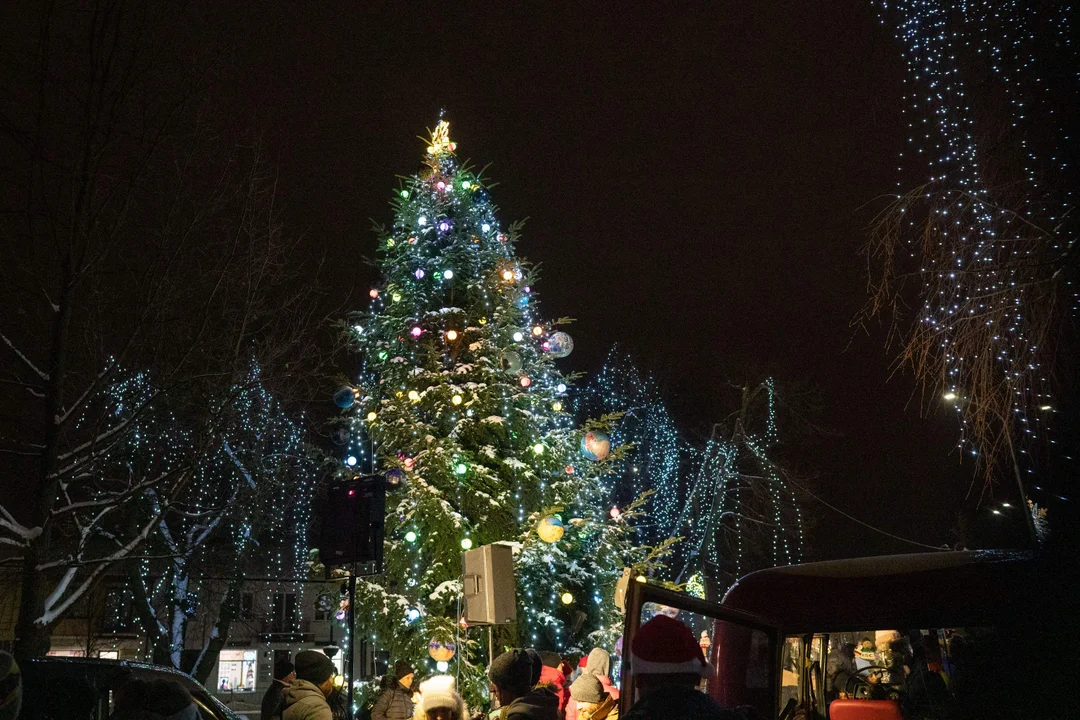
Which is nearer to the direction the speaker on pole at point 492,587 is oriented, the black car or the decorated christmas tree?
the black car

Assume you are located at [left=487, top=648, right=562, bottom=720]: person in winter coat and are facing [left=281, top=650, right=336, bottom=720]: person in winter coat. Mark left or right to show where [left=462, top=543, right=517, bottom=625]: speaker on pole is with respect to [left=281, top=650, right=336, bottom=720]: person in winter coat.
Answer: right

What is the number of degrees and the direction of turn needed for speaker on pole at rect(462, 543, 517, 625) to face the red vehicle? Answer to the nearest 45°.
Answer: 0° — it already faces it

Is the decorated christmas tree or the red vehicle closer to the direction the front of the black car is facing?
the red vehicle

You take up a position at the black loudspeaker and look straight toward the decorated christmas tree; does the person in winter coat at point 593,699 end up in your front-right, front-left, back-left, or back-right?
back-right

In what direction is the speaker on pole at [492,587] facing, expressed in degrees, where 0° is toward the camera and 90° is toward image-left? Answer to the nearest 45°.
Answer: approximately 315°

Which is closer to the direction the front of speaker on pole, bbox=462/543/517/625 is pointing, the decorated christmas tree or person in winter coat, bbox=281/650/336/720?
the person in winter coat

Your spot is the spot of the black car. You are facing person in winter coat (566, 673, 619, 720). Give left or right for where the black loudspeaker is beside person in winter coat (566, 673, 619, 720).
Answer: left

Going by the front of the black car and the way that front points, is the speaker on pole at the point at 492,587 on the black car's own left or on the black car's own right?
on the black car's own left

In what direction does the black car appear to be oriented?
to the viewer's right

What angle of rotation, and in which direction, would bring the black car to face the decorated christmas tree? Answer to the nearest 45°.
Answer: approximately 45° to its left
